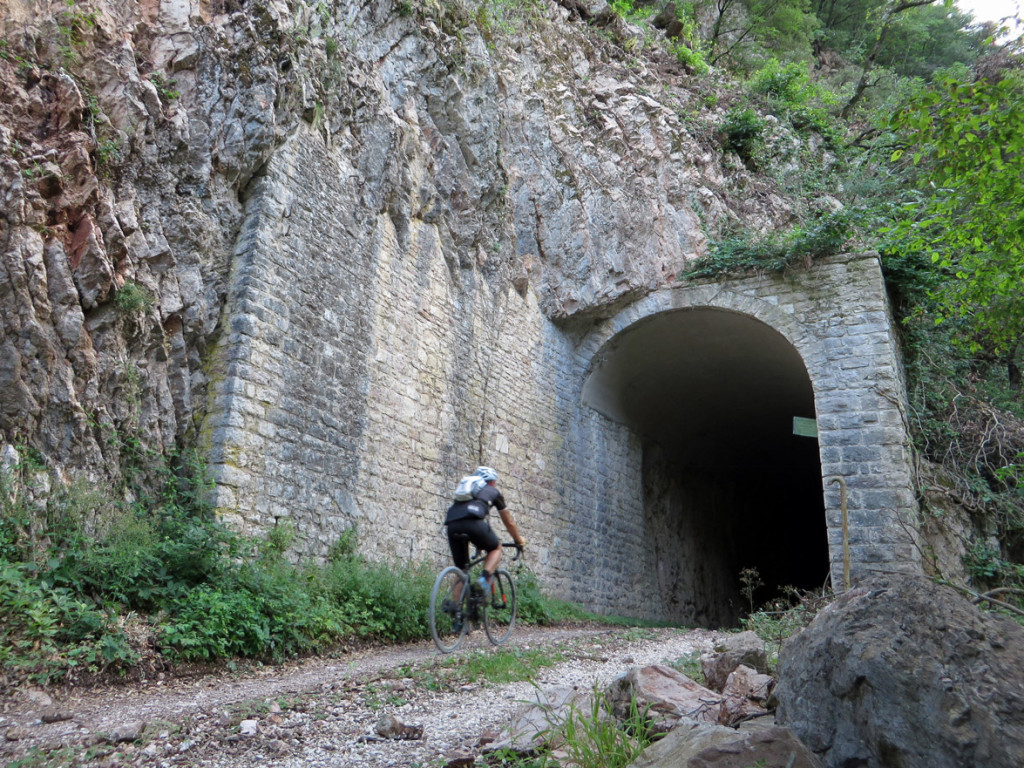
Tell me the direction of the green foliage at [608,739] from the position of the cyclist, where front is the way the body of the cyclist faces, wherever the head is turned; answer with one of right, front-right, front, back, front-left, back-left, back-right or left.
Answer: back-right

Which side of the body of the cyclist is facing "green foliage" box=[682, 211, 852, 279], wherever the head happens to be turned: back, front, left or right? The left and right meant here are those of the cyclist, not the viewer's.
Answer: front

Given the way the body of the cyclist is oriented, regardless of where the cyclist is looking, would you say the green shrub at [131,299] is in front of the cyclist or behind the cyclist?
behind

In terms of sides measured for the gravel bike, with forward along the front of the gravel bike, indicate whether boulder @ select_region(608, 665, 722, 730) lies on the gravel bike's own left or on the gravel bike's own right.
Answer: on the gravel bike's own right

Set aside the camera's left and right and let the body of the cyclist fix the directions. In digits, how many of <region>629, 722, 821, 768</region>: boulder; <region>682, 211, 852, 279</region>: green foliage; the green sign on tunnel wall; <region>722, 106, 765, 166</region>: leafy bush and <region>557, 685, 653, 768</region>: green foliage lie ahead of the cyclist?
3

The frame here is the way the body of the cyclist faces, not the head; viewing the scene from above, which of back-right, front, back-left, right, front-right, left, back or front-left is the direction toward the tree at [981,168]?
front-right

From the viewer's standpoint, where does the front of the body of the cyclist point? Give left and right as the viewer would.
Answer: facing away from the viewer and to the right of the viewer

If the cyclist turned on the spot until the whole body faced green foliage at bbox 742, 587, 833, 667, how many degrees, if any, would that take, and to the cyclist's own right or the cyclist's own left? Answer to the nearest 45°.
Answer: approximately 45° to the cyclist's own right

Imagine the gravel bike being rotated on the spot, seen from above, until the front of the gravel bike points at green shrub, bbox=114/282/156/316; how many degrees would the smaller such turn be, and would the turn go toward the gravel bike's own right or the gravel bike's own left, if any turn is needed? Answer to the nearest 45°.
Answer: approximately 135° to the gravel bike's own left

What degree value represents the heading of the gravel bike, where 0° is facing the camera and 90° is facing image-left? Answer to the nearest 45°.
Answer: approximately 225°

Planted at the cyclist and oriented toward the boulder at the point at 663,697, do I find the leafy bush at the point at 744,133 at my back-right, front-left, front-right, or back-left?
back-left

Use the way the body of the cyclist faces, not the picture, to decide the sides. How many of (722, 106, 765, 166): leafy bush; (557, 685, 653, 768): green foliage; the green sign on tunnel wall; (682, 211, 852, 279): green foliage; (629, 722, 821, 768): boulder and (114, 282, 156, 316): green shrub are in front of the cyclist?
3

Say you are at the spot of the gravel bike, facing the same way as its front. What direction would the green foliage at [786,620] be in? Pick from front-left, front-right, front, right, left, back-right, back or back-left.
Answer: front-right

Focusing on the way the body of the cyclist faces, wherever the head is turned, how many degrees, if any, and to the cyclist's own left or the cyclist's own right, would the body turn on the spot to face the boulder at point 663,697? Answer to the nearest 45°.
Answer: approximately 135° to the cyclist's own right

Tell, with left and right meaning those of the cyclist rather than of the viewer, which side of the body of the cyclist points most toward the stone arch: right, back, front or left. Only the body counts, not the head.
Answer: front
